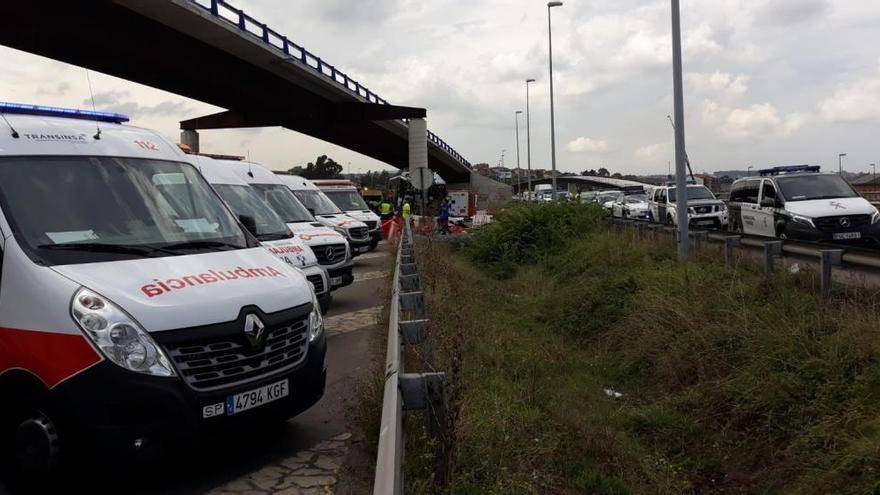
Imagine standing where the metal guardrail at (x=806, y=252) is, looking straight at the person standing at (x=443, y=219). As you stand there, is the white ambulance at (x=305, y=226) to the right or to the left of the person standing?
left

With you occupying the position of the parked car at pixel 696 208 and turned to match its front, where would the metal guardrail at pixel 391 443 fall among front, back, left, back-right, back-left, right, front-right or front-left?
front-right

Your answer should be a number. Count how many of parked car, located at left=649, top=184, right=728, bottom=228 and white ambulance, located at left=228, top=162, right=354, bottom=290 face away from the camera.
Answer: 0

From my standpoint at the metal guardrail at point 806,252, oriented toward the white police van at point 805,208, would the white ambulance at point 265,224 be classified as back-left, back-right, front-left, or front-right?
back-left

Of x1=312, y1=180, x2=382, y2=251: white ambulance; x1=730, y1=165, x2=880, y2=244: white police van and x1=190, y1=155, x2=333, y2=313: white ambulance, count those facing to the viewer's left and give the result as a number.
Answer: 0

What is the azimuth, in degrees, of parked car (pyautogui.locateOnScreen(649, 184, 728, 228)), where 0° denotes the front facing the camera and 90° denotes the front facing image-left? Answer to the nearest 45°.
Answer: approximately 315°

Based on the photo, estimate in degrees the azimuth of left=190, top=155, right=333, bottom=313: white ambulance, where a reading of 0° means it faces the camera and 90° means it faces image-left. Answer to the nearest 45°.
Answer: approximately 315°

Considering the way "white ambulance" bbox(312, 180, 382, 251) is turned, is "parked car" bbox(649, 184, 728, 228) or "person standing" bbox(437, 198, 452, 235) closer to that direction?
the parked car

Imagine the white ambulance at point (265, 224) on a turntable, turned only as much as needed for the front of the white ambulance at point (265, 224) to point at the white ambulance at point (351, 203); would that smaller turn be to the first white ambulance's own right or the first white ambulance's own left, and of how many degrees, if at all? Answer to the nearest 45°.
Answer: approximately 135° to the first white ambulance's own left

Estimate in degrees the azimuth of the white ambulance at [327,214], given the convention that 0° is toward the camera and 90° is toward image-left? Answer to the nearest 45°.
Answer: approximately 315°

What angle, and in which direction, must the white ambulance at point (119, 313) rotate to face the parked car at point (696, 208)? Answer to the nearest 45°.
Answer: approximately 90° to its left
